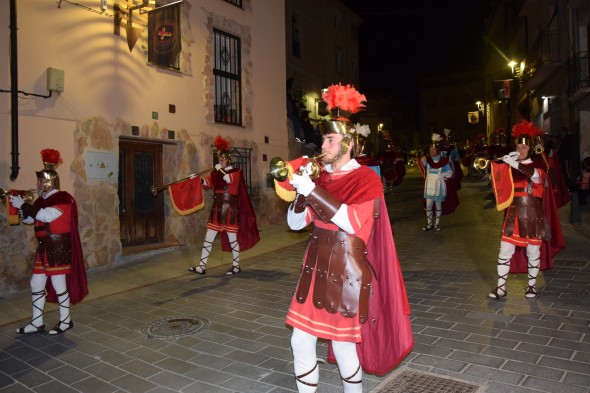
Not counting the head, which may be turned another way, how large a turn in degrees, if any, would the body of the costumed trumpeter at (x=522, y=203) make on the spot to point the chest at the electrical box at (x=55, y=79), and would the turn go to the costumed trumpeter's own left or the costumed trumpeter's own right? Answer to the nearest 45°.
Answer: approximately 45° to the costumed trumpeter's own right

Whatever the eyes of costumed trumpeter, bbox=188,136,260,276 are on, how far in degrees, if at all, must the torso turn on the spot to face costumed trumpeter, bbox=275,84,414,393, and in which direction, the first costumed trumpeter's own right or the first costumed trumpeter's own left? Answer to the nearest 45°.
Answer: approximately 45° to the first costumed trumpeter's own left

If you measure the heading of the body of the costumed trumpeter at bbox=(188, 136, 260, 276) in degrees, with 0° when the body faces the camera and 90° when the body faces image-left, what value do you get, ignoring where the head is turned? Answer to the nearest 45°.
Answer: approximately 45°

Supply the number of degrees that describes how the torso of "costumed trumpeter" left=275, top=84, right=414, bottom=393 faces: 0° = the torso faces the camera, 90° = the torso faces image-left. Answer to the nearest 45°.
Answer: approximately 45°

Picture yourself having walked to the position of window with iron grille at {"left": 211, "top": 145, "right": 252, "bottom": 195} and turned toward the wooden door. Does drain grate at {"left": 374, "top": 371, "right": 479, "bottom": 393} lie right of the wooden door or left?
left

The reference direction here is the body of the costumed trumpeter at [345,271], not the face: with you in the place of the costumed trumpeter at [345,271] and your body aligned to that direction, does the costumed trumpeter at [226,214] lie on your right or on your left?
on your right

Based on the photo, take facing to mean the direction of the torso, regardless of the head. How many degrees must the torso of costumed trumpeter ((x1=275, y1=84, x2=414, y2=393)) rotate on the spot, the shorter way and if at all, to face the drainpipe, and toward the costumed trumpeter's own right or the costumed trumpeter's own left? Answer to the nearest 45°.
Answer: approximately 90° to the costumed trumpeter's own right

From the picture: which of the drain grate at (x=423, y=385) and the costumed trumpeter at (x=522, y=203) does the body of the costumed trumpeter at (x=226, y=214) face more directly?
the drain grate

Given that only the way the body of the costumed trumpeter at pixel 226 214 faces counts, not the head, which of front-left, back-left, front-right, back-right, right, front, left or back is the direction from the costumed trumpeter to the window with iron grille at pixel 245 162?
back-right
